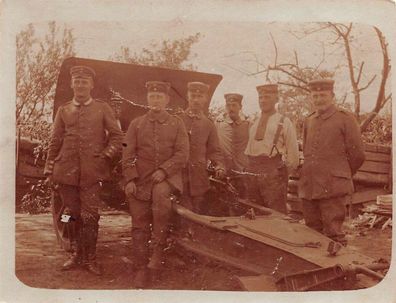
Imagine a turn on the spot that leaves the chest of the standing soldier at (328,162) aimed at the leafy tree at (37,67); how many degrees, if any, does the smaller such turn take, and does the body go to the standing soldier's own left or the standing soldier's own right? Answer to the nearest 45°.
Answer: approximately 45° to the standing soldier's own right

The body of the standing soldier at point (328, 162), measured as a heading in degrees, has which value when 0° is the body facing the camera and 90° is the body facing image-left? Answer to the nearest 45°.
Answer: approximately 45°

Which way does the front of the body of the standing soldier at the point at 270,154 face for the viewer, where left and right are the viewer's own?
facing the viewer and to the left of the viewer

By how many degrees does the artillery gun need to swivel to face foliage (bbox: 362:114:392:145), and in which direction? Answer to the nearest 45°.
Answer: approximately 135° to its right
